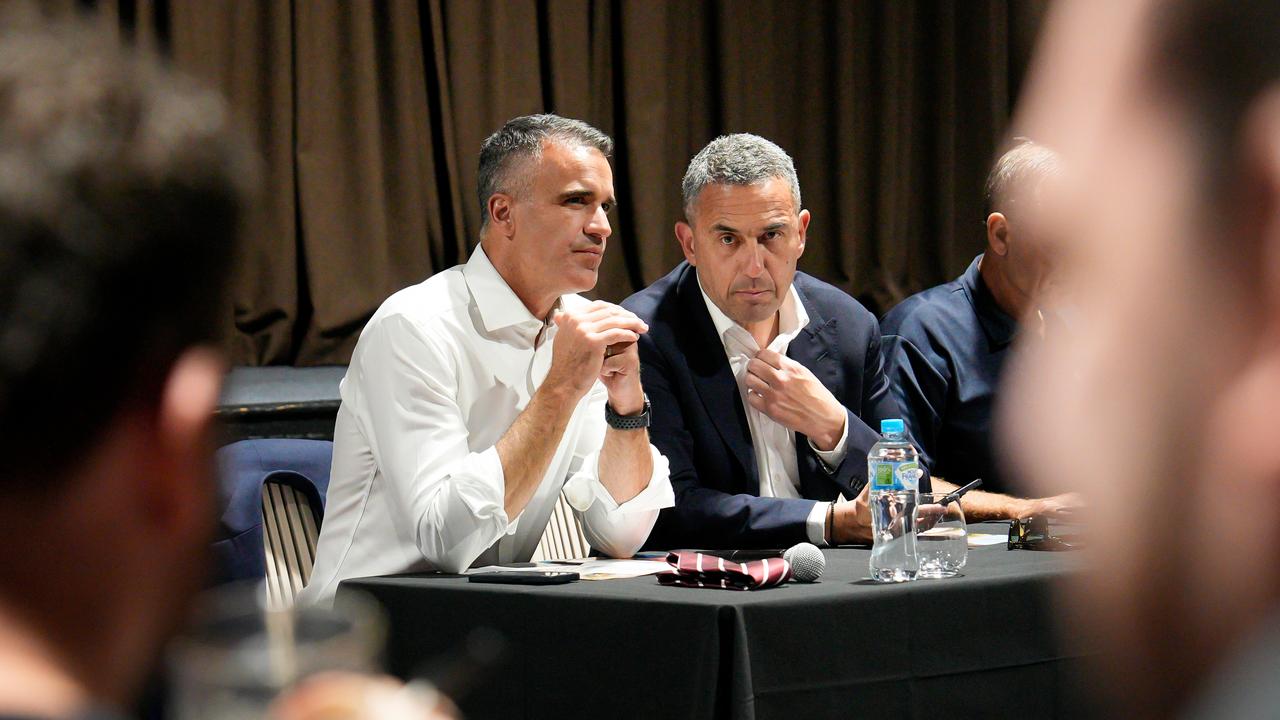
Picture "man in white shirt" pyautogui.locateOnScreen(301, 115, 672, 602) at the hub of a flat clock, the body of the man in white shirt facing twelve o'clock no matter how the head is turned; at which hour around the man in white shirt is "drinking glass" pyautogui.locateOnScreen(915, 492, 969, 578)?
The drinking glass is roughly at 12 o'clock from the man in white shirt.

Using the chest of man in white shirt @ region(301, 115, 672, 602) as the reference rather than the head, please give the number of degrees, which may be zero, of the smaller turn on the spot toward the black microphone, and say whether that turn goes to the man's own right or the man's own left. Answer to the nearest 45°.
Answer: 0° — they already face it

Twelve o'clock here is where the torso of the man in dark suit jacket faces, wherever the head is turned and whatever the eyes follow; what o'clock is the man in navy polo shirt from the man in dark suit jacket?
The man in navy polo shirt is roughly at 8 o'clock from the man in dark suit jacket.

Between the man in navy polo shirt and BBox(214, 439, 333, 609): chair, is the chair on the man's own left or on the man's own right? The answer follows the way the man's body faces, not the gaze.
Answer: on the man's own right

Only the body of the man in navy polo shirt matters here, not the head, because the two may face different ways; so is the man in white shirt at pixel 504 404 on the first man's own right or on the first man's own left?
on the first man's own right

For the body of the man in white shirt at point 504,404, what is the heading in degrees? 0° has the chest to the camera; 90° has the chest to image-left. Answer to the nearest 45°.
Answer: approximately 315°

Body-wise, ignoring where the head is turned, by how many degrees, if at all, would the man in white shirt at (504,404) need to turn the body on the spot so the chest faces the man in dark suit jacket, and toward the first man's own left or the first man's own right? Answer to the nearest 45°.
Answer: approximately 90° to the first man's own left

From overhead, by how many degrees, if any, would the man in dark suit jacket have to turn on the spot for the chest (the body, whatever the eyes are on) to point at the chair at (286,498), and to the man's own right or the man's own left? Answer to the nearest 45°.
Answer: approximately 90° to the man's own right

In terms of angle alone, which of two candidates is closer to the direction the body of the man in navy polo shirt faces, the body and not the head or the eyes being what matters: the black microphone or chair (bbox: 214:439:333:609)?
the black microphone
